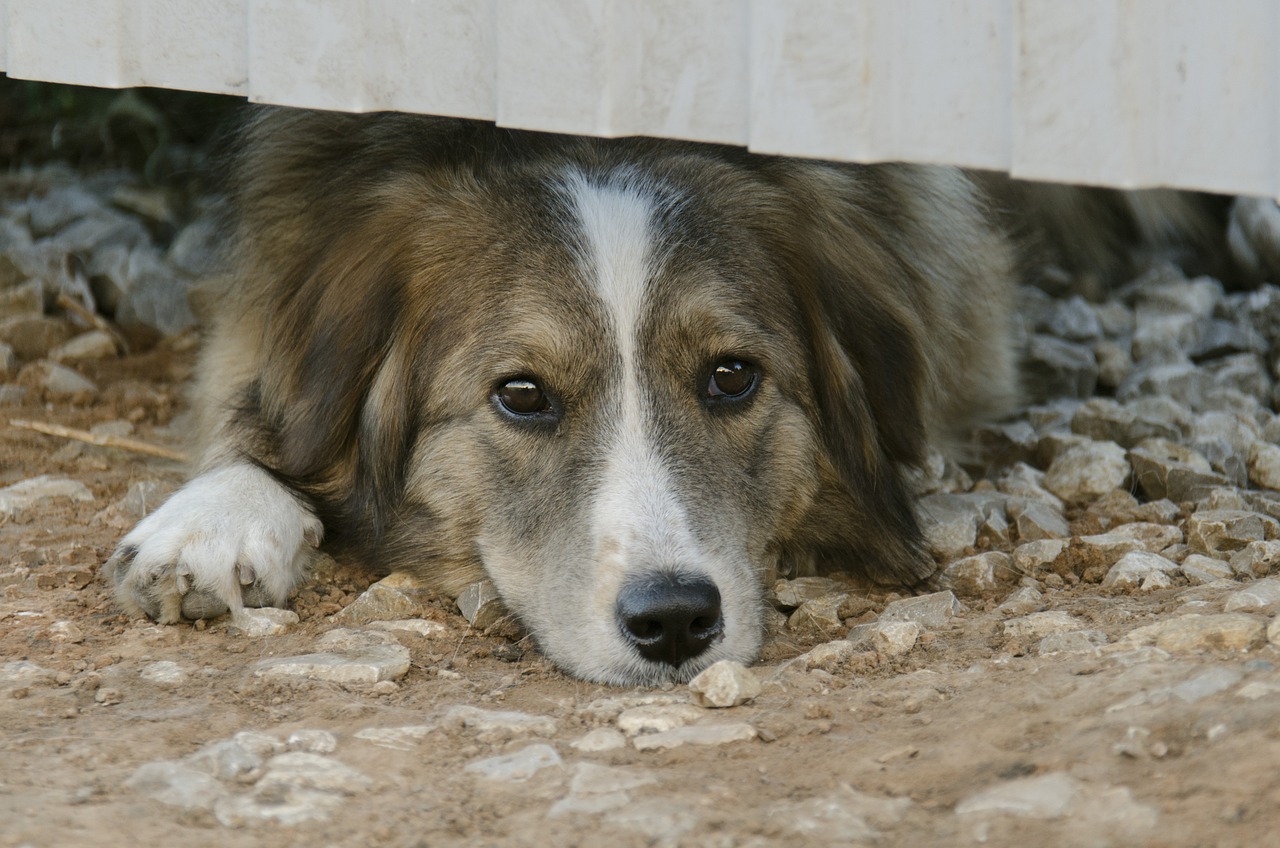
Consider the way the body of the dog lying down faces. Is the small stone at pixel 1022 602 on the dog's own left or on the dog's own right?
on the dog's own left

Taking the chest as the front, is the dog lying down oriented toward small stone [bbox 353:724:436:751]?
yes

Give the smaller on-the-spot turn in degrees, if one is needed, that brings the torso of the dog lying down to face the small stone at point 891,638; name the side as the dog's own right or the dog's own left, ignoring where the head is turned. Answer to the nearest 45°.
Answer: approximately 45° to the dog's own left

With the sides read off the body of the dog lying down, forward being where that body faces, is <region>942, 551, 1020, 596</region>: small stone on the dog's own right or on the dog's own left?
on the dog's own left

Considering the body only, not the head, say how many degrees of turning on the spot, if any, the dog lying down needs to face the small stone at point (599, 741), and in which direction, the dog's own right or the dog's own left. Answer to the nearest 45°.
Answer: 0° — it already faces it

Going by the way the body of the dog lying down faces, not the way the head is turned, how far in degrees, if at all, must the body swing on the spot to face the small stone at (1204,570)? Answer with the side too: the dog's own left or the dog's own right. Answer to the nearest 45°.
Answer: approximately 90° to the dog's own left

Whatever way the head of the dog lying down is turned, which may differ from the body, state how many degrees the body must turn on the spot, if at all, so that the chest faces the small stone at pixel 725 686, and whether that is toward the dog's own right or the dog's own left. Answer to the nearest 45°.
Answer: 0° — it already faces it

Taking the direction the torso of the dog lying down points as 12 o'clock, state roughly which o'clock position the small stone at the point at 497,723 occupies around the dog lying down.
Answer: The small stone is roughly at 12 o'clock from the dog lying down.

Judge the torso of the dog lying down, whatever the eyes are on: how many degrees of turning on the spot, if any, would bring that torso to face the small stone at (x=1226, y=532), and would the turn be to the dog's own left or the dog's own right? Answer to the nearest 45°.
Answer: approximately 90° to the dog's own left

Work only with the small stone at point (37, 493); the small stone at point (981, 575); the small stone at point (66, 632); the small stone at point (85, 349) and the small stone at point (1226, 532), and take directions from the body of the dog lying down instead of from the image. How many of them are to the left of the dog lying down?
2

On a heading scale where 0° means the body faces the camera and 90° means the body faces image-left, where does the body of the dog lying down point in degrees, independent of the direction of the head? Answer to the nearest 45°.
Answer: approximately 0°
